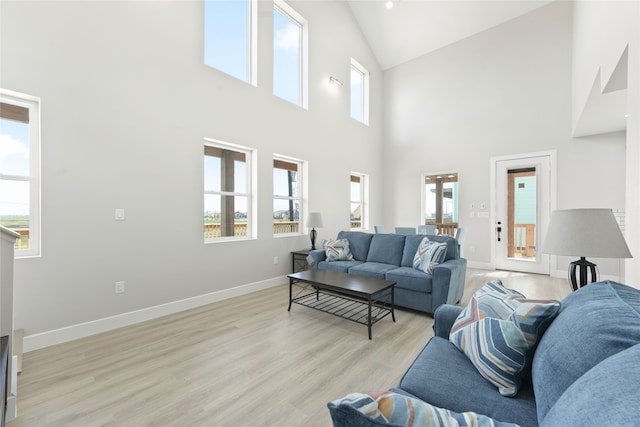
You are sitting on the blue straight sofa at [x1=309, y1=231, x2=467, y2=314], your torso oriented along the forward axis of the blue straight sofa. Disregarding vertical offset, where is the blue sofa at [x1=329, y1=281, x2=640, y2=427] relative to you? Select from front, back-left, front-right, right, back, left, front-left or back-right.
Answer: front-left

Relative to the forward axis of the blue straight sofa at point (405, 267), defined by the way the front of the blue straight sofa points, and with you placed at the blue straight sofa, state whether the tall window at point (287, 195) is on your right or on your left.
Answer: on your right

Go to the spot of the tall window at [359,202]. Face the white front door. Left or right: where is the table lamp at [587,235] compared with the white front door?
right

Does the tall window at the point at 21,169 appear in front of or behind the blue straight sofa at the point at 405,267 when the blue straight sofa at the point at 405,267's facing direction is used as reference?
in front

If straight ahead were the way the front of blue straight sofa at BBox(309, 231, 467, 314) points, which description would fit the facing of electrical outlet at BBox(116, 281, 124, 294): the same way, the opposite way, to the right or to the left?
to the left

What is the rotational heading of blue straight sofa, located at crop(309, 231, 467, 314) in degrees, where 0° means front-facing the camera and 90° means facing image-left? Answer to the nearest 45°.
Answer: approximately 45°

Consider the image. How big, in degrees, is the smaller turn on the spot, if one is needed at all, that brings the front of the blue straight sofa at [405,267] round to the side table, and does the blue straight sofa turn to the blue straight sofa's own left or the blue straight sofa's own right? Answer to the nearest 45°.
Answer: approximately 90° to the blue straight sofa's own right

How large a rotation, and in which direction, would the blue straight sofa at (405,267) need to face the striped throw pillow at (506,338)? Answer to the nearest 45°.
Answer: approximately 45° to its left

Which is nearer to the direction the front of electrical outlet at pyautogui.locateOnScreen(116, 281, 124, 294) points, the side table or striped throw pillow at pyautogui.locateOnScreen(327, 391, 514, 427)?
the striped throw pillow

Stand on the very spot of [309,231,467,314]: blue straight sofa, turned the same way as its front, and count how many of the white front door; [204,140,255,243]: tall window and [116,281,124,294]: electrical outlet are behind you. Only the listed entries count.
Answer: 1
